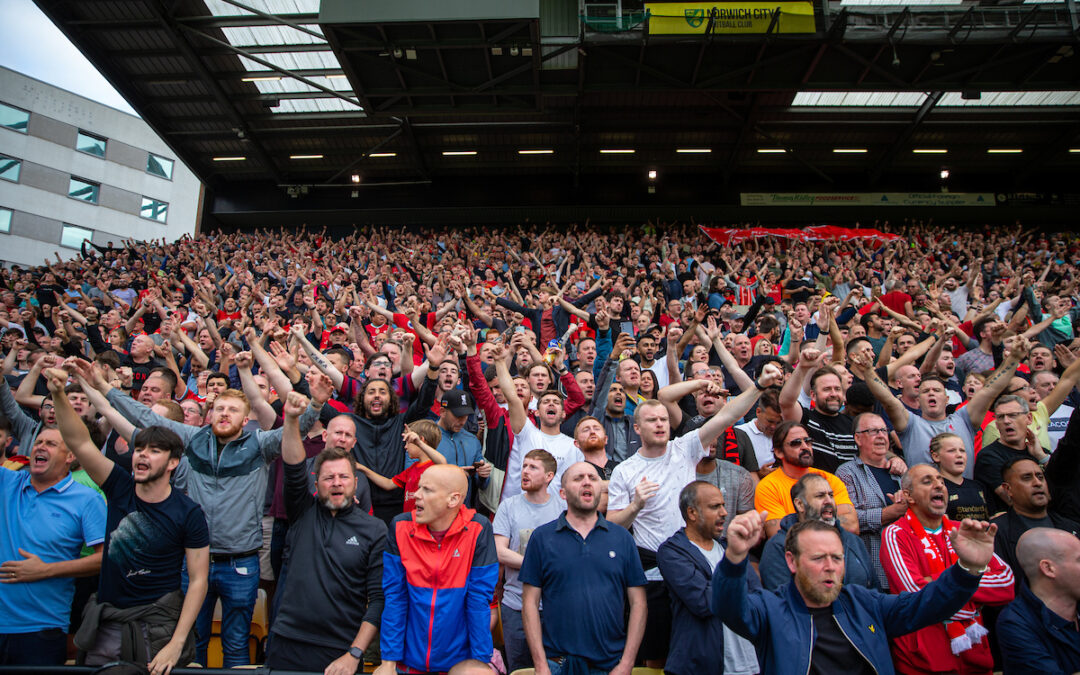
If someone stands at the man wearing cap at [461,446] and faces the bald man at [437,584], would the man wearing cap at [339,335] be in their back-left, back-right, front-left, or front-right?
back-right

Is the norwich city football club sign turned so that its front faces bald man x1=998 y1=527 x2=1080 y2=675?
yes

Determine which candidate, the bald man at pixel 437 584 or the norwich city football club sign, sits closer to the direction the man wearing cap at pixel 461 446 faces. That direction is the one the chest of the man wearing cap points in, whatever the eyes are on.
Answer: the bald man

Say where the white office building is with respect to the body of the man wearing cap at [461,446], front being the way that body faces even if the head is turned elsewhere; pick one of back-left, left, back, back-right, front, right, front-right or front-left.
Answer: back

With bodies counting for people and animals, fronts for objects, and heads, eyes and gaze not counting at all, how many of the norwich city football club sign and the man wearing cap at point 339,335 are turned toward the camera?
2

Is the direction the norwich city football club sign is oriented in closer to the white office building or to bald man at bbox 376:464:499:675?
the bald man

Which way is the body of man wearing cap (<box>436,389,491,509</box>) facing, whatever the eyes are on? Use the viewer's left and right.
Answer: facing the viewer and to the right of the viewer

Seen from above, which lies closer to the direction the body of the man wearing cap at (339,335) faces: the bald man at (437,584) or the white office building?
the bald man

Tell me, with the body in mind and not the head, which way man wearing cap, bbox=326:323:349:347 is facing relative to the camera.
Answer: toward the camera

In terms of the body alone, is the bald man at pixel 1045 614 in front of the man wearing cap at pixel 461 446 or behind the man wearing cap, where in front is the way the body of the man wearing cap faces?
in front

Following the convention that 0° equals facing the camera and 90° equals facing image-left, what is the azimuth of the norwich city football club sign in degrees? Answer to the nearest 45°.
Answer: approximately 0°

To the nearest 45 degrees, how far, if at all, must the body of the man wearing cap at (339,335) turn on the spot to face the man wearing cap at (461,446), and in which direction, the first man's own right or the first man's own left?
0° — they already face them

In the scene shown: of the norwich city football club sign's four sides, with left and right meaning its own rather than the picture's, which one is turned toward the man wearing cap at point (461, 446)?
front

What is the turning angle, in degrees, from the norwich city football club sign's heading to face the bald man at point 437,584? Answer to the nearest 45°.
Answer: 0° — it already faces them
